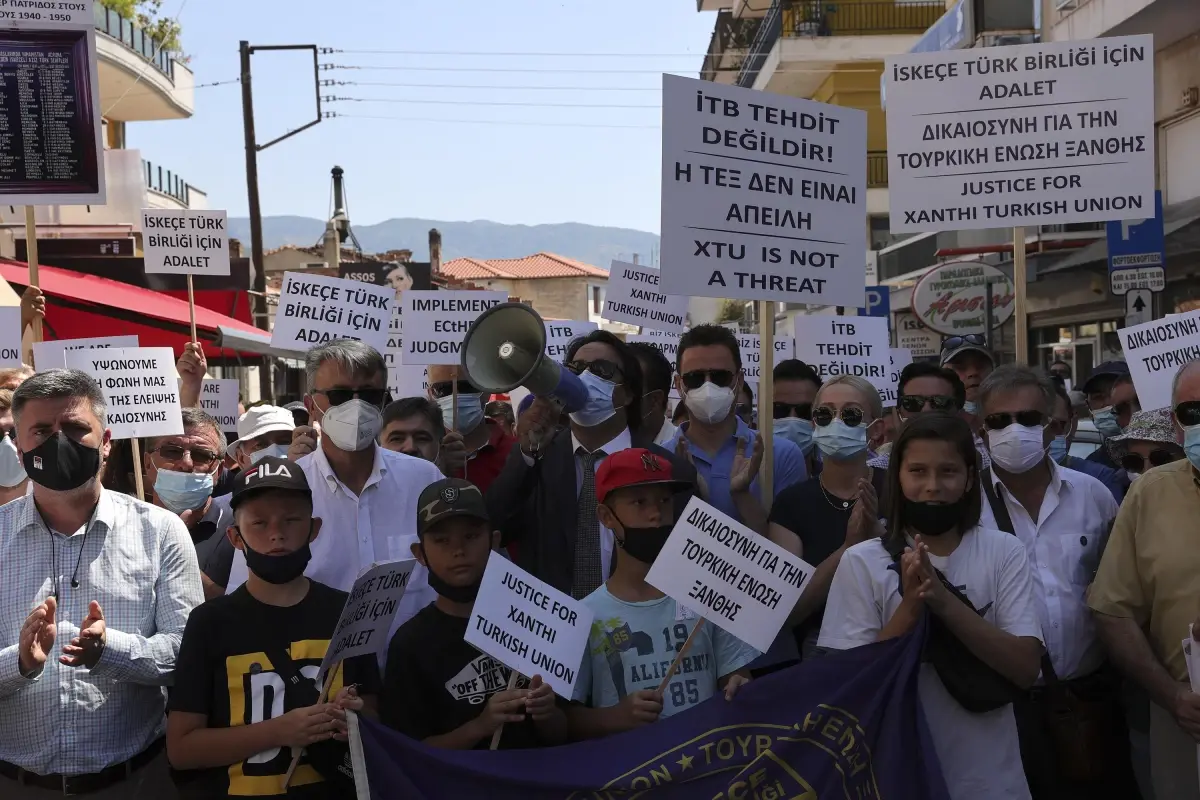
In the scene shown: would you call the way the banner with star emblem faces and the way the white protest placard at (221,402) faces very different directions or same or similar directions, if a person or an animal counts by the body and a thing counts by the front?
same or similar directions

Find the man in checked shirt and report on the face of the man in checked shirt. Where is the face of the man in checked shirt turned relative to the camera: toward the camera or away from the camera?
toward the camera

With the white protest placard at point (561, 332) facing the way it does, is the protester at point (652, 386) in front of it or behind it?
in front

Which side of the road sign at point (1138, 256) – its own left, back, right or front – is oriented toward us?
front

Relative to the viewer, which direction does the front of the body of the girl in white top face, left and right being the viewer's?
facing the viewer

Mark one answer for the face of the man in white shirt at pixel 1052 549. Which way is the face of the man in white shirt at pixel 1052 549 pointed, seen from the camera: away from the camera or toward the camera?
toward the camera

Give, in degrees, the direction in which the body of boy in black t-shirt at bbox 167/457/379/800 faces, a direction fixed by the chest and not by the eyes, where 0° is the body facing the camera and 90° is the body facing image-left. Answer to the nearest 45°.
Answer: approximately 0°

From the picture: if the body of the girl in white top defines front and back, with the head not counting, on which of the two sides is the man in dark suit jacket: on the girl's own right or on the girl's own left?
on the girl's own right

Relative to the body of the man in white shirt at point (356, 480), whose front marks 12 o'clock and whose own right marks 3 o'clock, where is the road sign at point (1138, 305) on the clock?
The road sign is roughly at 8 o'clock from the man in white shirt.

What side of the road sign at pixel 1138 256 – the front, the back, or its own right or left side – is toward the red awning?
right

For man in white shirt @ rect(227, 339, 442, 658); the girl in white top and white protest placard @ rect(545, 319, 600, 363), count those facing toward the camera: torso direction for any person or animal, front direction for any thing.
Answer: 3

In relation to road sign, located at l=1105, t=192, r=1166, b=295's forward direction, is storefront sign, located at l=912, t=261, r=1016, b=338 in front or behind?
behind

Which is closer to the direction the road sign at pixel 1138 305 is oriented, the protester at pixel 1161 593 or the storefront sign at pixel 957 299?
the protester

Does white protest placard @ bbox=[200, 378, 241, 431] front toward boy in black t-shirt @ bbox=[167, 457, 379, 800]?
yes

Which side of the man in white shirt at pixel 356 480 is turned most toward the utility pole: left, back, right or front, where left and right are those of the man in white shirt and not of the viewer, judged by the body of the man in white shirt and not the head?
back

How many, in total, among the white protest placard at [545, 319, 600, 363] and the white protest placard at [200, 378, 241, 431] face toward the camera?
2

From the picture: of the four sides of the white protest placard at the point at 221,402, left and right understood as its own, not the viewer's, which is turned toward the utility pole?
back
